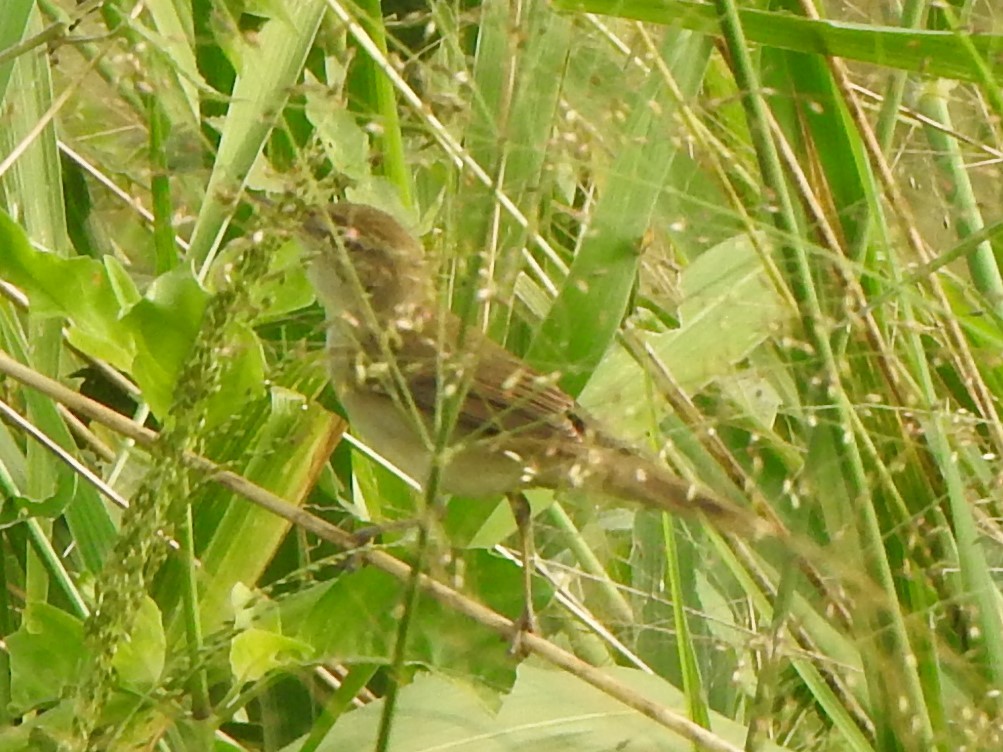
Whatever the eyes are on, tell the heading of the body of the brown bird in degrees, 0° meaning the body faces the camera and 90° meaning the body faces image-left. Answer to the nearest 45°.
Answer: approximately 90°
